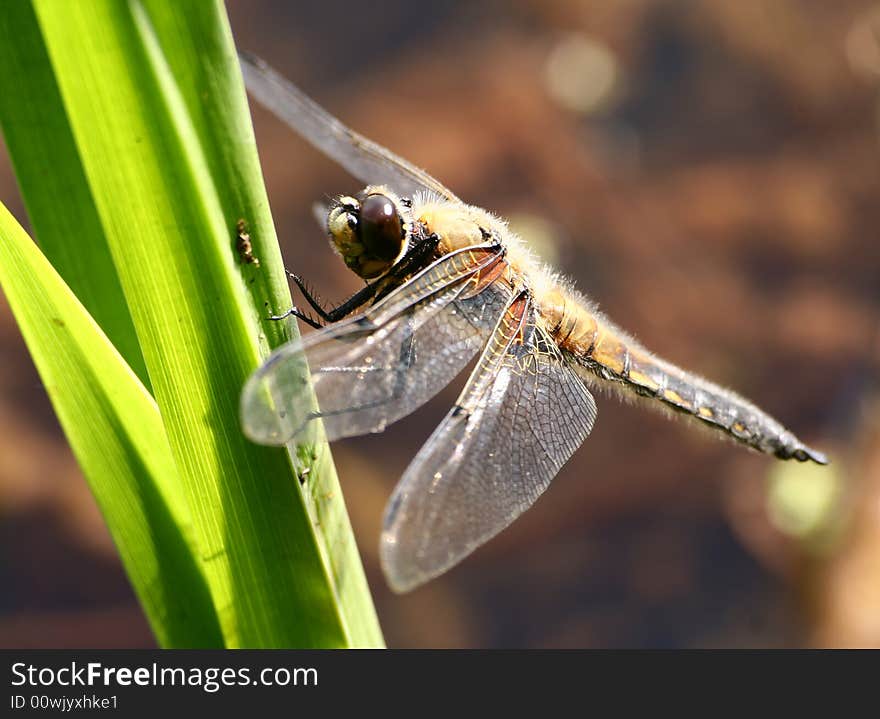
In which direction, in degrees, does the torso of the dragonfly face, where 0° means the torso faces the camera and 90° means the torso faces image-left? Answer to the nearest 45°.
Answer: approximately 90°
